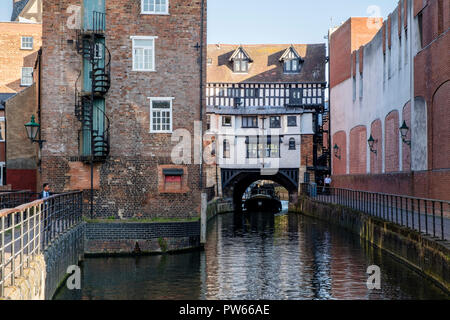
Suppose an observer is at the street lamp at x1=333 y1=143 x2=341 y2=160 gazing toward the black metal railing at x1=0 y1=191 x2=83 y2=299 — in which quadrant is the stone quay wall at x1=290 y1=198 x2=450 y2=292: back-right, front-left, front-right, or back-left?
front-left

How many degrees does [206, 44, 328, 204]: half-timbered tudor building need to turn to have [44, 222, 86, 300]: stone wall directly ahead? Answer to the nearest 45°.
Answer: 0° — it already faces it

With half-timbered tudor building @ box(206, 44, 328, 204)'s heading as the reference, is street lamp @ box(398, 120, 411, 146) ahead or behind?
ahead

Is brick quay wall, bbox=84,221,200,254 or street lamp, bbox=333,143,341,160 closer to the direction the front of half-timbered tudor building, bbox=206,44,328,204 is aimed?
the brick quay wall

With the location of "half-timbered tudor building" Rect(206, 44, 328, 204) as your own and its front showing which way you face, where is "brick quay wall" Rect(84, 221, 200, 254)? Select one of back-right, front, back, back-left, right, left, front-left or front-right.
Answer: front

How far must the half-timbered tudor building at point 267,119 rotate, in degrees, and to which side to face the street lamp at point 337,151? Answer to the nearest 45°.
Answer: approximately 45° to its left

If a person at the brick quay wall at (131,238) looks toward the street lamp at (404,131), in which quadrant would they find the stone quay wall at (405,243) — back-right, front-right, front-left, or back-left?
front-right

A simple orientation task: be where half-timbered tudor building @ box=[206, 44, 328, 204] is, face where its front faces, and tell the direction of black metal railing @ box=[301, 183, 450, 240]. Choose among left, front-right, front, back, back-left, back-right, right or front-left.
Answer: front

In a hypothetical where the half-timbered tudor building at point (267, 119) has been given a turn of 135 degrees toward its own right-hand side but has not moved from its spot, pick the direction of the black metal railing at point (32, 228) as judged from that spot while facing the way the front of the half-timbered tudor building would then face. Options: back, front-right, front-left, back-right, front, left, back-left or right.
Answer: back-left

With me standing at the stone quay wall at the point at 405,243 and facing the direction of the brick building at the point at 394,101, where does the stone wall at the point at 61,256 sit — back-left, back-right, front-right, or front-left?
back-left

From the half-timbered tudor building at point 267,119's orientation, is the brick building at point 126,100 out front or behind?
out front

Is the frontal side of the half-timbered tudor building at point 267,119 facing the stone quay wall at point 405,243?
yes

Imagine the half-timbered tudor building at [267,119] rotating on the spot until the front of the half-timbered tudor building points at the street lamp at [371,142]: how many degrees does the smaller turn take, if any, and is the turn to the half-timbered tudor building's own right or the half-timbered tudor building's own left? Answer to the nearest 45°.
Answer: approximately 45° to the half-timbered tudor building's own left

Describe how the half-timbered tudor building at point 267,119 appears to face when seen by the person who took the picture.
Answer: facing the viewer

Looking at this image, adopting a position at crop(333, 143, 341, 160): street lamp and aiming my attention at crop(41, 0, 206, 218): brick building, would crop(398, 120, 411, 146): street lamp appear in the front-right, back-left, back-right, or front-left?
front-left
